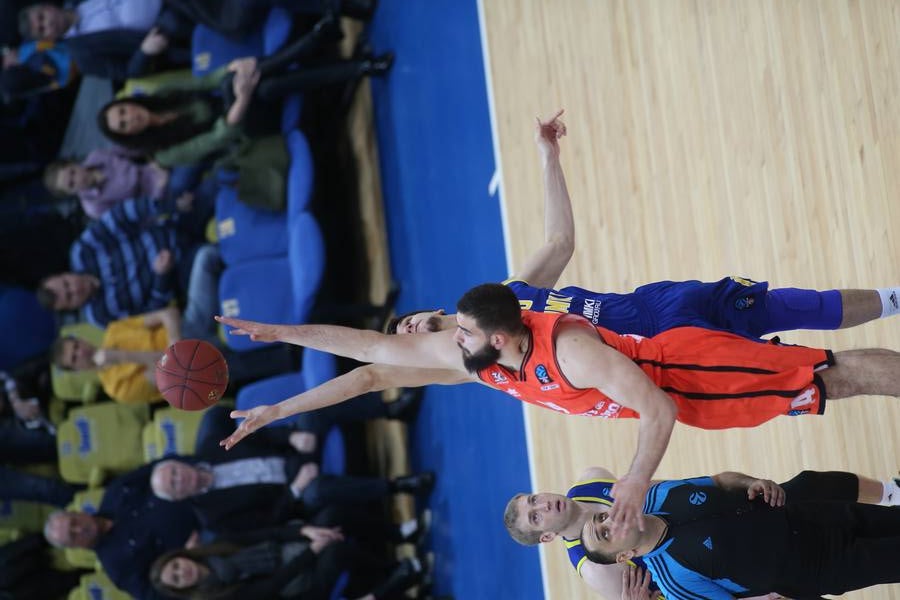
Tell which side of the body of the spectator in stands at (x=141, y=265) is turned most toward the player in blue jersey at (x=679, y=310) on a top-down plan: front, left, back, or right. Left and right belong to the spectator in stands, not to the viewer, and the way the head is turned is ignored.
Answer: front

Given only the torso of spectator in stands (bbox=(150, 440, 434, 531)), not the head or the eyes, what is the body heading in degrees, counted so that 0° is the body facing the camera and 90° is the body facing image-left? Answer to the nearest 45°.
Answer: approximately 0°
